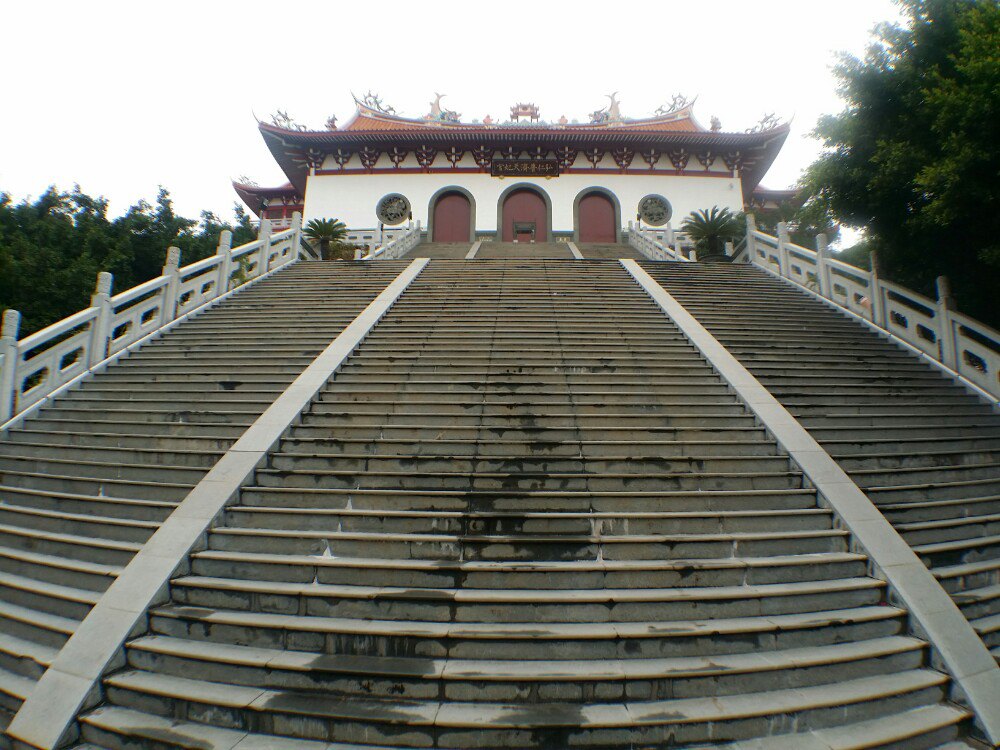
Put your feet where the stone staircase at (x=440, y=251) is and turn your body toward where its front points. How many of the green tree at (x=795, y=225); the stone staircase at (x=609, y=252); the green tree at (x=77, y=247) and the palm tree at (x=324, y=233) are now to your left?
2

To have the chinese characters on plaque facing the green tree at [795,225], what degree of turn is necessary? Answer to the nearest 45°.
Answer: approximately 90° to its left

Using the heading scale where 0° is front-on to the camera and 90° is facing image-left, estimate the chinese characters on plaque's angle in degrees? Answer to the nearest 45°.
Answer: approximately 0°

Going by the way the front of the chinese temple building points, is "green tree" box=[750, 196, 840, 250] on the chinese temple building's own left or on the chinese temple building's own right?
on the chinese temple building's own left

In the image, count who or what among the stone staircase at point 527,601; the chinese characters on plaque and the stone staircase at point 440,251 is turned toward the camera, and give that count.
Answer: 3

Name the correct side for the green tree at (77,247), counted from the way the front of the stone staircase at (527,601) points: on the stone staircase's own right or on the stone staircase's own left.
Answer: on the stone staircase's own right

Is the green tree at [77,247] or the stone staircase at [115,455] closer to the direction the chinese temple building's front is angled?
the stone staircase

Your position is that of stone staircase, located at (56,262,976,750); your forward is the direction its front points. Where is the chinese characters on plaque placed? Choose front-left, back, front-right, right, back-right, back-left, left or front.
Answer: back

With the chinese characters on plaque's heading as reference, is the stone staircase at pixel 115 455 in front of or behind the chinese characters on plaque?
in front

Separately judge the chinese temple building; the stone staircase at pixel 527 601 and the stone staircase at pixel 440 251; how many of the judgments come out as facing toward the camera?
3
